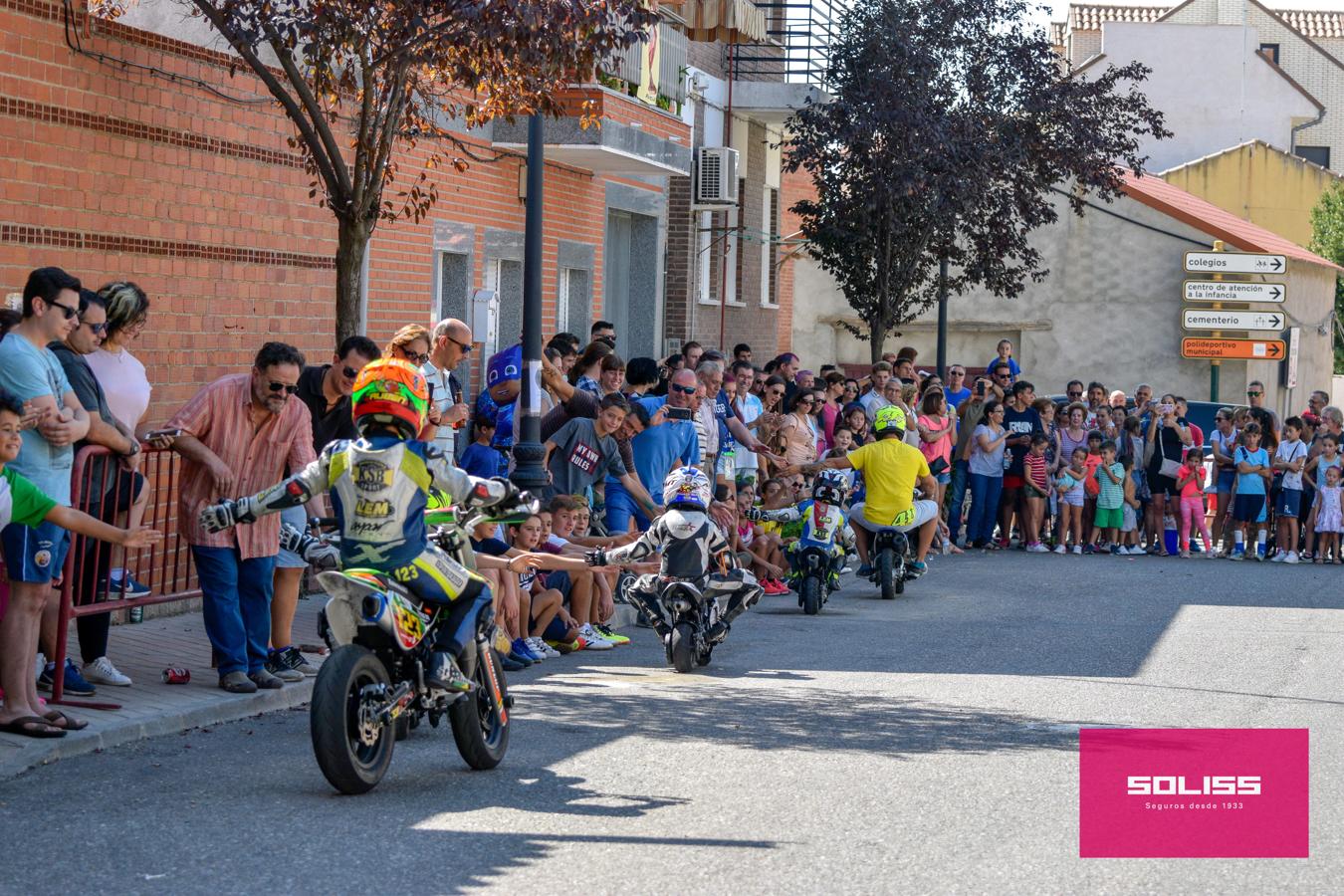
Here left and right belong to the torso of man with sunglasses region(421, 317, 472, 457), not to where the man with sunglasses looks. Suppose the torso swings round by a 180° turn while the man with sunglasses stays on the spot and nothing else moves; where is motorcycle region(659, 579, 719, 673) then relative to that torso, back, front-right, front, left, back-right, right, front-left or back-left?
back-right

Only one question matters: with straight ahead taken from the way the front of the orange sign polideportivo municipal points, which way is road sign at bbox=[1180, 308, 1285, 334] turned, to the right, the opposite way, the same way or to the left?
the same way

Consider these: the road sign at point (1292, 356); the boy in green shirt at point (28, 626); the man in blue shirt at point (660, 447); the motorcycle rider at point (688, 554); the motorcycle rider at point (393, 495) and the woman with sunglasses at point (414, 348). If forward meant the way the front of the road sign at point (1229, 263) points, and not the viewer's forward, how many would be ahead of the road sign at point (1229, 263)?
5

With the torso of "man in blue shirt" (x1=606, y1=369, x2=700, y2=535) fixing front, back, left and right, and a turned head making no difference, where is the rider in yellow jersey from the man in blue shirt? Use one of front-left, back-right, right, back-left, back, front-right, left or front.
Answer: left

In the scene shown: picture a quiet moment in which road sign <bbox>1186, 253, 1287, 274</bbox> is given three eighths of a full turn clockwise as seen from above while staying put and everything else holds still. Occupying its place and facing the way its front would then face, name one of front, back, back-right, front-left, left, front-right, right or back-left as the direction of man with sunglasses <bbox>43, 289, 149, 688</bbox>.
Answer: back-left

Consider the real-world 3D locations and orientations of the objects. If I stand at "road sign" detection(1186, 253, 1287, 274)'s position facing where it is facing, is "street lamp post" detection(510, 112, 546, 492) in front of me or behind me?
in front

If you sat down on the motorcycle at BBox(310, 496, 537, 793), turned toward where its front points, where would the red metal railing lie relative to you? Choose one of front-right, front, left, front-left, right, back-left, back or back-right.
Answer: left

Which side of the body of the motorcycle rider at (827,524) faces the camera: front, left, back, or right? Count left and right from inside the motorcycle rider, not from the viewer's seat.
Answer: back

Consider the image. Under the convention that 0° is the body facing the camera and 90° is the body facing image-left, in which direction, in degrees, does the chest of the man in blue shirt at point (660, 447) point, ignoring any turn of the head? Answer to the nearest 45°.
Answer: approximately 315°

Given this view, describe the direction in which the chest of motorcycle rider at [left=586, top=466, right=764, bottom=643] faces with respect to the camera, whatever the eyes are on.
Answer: away from the camera

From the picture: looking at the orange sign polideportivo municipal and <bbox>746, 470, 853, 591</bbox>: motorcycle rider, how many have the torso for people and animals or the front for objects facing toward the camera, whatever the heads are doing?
1

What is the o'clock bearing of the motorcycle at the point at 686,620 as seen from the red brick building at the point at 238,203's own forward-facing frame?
The motorcycle is roughly at 12 o'clock from the red brick building.

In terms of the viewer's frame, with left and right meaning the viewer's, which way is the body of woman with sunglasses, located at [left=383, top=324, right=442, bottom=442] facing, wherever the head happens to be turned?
facing the viewer and to the right of the viewer

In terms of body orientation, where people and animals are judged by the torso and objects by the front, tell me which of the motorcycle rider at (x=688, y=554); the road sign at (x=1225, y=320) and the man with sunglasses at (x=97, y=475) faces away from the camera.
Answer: the motorcycle rider

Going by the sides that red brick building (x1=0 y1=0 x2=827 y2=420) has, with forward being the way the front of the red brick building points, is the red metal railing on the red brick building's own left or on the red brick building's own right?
on the red brick building's own right

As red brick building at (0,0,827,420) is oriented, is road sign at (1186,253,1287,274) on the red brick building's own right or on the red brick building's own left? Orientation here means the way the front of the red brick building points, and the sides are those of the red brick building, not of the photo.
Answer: on the red brick building's own left

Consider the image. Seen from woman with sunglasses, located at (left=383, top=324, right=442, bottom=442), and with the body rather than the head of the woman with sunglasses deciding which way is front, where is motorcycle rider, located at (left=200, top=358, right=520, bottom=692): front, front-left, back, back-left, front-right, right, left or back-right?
front-right

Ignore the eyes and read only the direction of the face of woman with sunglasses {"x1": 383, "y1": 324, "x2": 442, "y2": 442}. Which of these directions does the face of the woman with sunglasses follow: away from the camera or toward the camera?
toward the camera

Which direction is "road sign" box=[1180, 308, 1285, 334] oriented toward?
toward the camera

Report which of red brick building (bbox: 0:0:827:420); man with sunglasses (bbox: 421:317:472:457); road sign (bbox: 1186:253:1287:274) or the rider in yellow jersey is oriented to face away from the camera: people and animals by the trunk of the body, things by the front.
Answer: the rider in yellow jersey

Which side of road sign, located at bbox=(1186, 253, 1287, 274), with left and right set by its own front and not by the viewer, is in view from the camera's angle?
front
